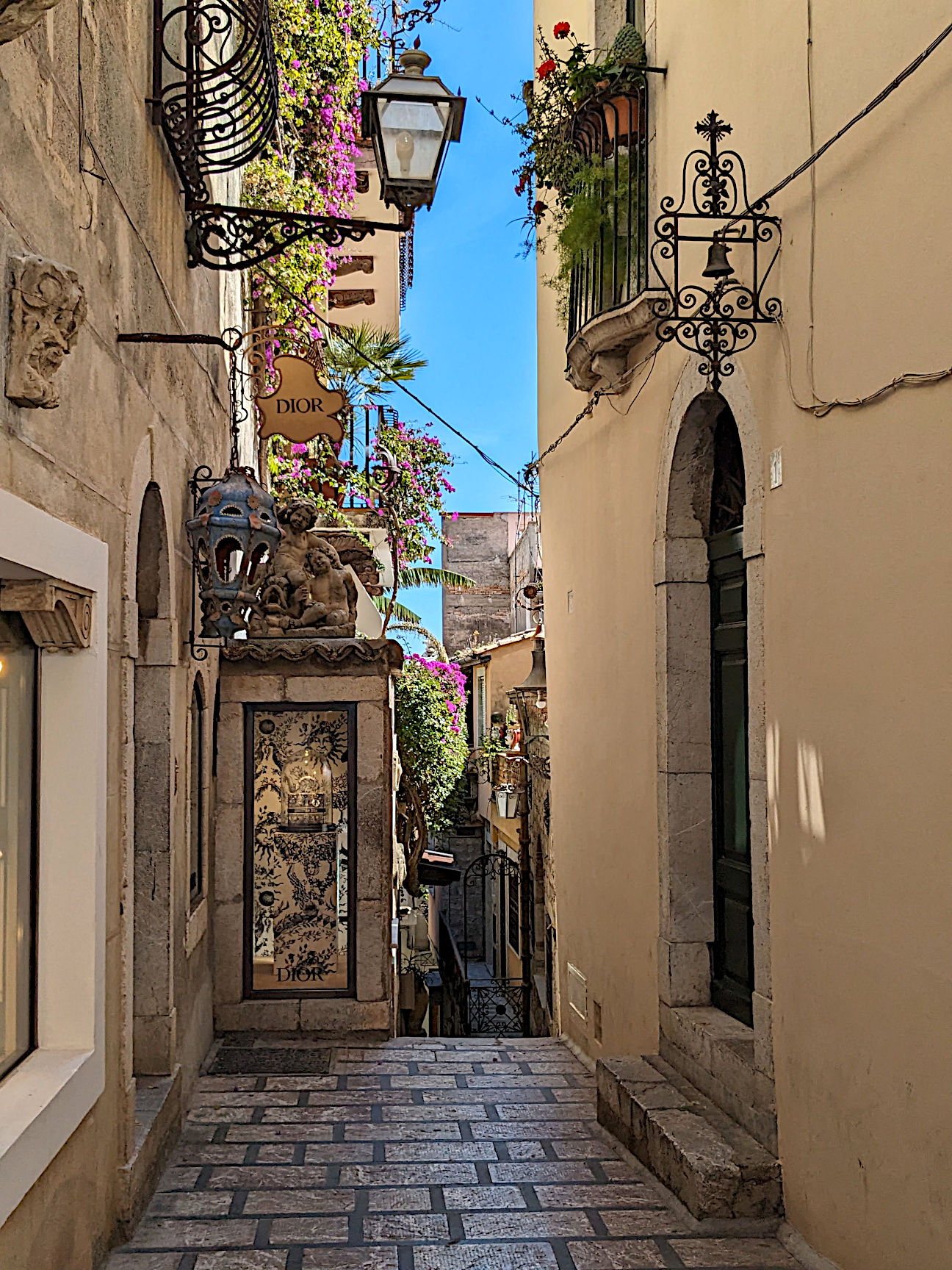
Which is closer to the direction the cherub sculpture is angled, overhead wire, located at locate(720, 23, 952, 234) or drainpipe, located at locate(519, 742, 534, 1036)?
the overhead wire

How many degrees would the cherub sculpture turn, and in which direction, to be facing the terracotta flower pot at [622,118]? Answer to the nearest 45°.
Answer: approximately 45° to its left

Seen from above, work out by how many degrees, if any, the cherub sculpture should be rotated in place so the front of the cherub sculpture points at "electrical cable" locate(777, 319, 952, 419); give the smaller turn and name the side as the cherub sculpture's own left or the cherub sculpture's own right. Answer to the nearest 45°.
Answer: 0° — it already faces it

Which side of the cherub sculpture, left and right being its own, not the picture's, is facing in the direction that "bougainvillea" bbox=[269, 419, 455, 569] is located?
back

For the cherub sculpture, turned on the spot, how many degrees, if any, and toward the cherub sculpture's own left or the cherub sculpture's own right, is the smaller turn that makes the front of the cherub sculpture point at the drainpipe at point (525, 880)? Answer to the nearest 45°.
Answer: approximately 180°

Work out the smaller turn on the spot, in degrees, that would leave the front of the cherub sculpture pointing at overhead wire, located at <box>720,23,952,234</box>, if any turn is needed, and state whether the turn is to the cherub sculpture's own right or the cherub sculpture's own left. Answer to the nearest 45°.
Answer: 0° — it already faces it

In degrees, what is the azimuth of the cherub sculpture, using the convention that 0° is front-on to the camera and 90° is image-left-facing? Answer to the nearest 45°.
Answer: approximately 0°

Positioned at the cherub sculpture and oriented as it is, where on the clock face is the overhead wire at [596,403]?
The overhead wire is roughly at 10 o'clock from the cherub sculpture.

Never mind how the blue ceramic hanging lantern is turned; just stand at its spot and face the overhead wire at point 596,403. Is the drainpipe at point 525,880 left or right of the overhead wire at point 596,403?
left

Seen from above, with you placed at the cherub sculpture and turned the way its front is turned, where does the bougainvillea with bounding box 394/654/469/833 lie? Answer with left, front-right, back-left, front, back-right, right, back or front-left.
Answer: back
